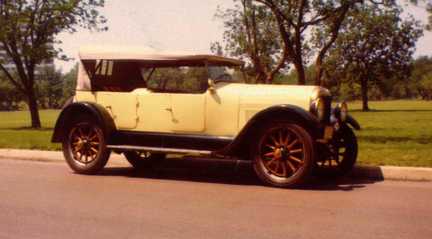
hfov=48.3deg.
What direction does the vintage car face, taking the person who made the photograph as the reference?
facing the viewer and to the right of the viewer

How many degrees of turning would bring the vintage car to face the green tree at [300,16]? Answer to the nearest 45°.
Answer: approximately 135° to its left

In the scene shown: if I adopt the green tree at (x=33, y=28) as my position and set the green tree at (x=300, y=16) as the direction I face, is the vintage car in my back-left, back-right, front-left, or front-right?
front-right

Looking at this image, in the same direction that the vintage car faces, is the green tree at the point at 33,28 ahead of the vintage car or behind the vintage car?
behind

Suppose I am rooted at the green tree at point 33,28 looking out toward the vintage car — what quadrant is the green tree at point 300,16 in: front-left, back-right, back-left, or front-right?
front-left
